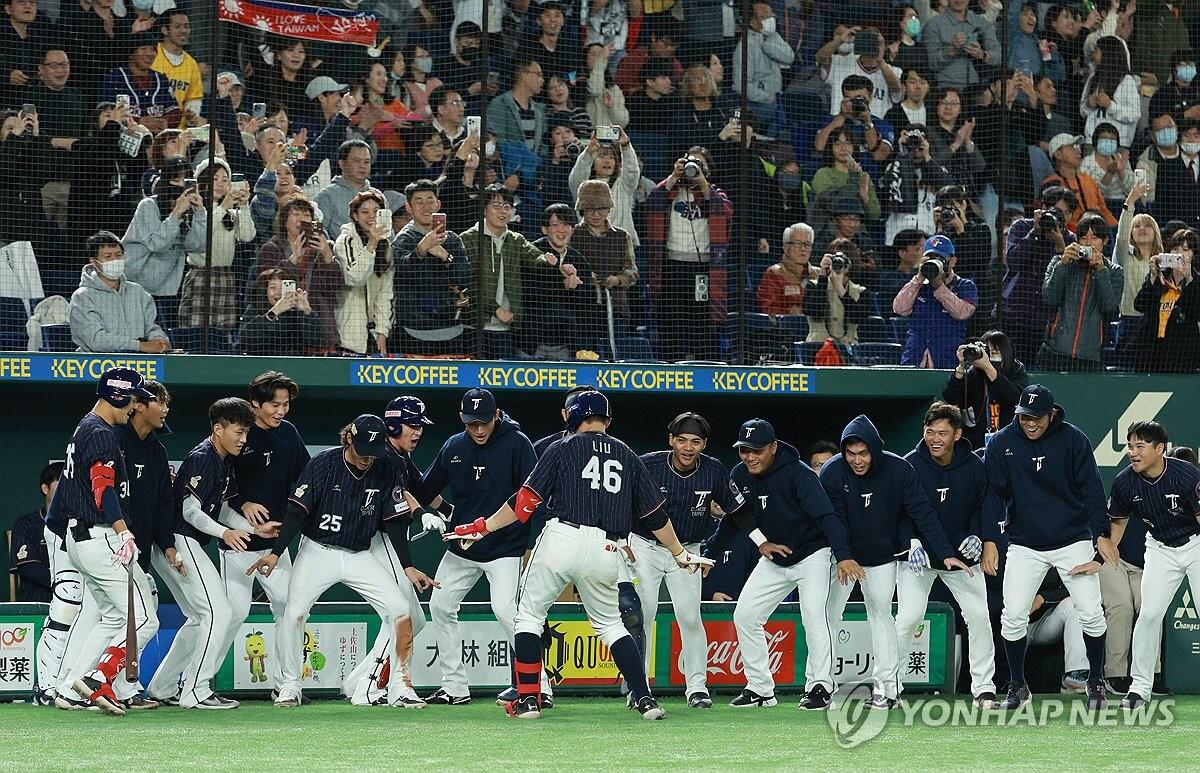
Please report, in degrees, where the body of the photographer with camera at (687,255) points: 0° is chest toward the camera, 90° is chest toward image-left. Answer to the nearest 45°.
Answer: approximately 0°

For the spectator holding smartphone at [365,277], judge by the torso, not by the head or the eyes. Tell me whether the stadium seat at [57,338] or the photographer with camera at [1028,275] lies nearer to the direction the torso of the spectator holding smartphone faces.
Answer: the photographer with camera

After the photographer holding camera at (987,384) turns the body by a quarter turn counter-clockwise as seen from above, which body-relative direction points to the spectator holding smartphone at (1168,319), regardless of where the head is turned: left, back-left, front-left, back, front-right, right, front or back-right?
left

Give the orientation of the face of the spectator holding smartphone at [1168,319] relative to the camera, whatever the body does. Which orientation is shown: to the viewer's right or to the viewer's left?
to the viewer's left

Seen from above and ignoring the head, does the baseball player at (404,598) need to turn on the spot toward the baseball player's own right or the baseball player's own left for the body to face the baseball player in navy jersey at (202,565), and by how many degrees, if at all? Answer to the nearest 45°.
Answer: approximately 135° to the baseball player's own right

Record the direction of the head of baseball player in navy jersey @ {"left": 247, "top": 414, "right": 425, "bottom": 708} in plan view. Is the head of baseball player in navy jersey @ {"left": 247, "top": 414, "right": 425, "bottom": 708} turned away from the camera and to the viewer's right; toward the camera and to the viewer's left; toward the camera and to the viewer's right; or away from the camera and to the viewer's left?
toward the camera and to the viewer's right

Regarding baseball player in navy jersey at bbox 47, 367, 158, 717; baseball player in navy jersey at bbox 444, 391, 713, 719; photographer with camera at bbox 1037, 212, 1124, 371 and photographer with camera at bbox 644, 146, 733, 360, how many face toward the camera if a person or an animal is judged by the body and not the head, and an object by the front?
2

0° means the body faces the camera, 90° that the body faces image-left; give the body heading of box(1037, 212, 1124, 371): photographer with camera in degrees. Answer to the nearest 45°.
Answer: approximately 0°

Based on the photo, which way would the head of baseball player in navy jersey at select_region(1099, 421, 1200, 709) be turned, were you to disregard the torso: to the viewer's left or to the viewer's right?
to the viewer's left

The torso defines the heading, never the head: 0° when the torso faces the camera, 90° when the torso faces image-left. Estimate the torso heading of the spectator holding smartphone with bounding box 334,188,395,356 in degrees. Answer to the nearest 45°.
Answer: approximately 315°
